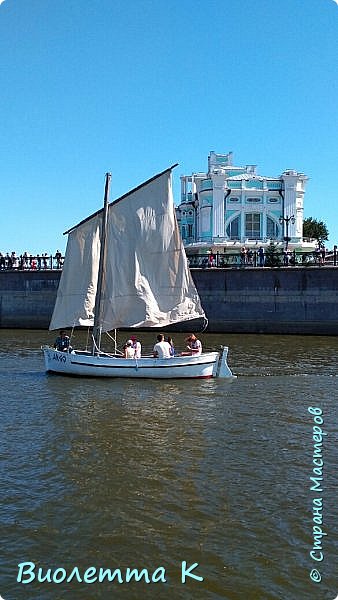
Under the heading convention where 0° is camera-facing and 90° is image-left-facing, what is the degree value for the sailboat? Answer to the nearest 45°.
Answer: approximately 90°
